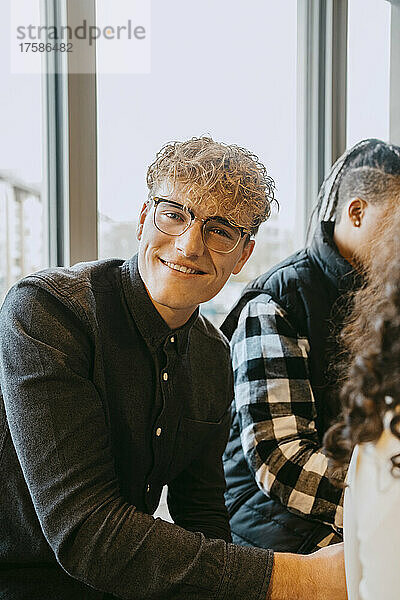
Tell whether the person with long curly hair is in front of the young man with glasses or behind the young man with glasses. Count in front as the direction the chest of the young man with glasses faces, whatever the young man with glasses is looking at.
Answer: in front

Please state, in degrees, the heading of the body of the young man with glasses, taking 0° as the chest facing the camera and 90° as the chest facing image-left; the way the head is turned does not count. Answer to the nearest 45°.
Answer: approximately 315°

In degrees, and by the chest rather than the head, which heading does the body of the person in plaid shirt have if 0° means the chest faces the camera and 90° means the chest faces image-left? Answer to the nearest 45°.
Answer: approximately 270°

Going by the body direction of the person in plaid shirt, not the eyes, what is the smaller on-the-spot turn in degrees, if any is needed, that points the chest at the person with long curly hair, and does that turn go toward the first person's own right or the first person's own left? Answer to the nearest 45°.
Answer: approximately 90° to the first person's own right

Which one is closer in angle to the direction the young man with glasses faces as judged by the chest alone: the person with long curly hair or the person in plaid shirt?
the person with long curly hair

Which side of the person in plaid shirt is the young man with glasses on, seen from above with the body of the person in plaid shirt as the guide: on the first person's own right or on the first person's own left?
on the first person's own right
